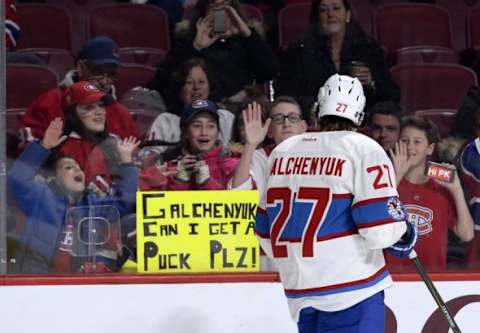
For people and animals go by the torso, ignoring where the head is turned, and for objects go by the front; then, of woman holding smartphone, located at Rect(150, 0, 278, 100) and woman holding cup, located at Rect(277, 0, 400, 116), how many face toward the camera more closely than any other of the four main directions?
2

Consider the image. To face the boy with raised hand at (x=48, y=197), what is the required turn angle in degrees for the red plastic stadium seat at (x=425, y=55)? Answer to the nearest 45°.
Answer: approximately 45° to its right

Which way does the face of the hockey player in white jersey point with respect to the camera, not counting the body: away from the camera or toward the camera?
away from the camera

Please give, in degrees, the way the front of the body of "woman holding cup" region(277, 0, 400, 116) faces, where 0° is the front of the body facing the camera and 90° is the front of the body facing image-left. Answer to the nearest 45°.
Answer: approximately 0°
